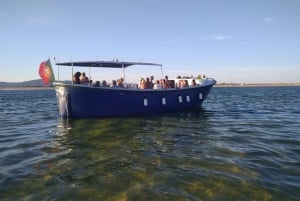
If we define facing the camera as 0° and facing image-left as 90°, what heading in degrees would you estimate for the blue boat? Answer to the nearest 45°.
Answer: approximately 225°
